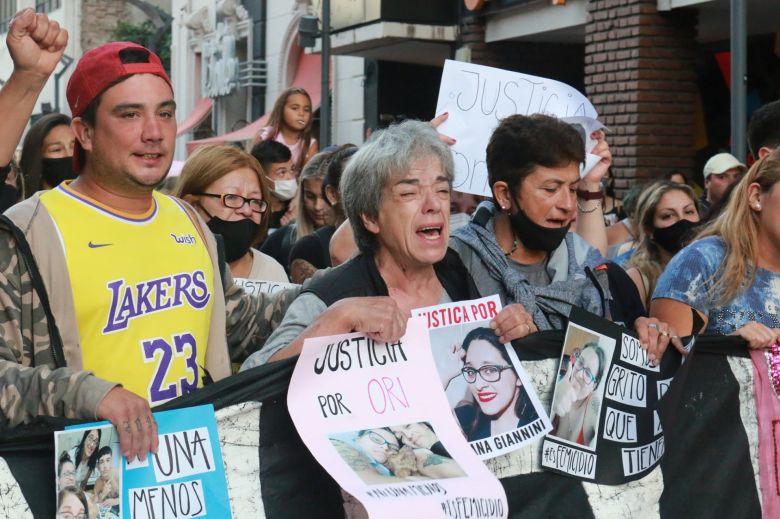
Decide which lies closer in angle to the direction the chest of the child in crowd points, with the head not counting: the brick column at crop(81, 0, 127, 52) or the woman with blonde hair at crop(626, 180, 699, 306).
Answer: the woman with blonde hair

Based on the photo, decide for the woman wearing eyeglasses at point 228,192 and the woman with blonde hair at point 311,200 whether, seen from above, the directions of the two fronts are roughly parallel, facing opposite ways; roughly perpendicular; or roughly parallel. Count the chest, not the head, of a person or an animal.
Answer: roughly parallel

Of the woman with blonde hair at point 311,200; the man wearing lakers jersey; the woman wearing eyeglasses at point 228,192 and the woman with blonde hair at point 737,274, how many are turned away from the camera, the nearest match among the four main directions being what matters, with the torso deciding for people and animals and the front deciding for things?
0

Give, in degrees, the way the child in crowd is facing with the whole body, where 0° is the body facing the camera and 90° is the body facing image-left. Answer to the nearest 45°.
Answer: approximately 315°

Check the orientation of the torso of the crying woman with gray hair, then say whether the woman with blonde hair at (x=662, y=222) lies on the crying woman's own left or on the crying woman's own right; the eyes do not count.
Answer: on the crying woman's own left

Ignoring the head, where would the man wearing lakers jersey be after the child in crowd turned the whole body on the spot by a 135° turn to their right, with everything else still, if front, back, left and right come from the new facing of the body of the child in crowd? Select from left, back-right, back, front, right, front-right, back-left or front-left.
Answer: left

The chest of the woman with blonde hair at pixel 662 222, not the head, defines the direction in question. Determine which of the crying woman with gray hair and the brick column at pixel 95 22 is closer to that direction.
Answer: the crying woman with gray hair

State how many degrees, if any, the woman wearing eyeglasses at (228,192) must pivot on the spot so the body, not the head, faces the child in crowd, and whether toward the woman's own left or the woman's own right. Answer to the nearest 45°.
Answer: approximately 135° to the woman's own left

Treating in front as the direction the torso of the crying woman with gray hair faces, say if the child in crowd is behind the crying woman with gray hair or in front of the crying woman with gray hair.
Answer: behind

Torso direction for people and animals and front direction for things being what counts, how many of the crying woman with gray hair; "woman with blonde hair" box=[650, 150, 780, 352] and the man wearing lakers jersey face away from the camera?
0

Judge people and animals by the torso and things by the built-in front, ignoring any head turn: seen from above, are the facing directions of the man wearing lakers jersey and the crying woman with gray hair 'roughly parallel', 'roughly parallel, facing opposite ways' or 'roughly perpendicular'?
roughly parallel

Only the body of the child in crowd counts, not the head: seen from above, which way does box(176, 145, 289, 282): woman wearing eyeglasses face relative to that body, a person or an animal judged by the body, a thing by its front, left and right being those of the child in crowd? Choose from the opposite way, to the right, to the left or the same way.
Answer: the same way

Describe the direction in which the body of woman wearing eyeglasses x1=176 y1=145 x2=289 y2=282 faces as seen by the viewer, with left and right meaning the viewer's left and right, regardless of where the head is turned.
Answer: facing the viewer and to the right of the viewer

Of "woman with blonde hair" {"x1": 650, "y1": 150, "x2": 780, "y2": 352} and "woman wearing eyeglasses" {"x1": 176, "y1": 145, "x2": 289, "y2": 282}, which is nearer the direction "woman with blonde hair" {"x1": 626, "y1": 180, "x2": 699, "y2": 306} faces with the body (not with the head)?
the woman with blonde hair
